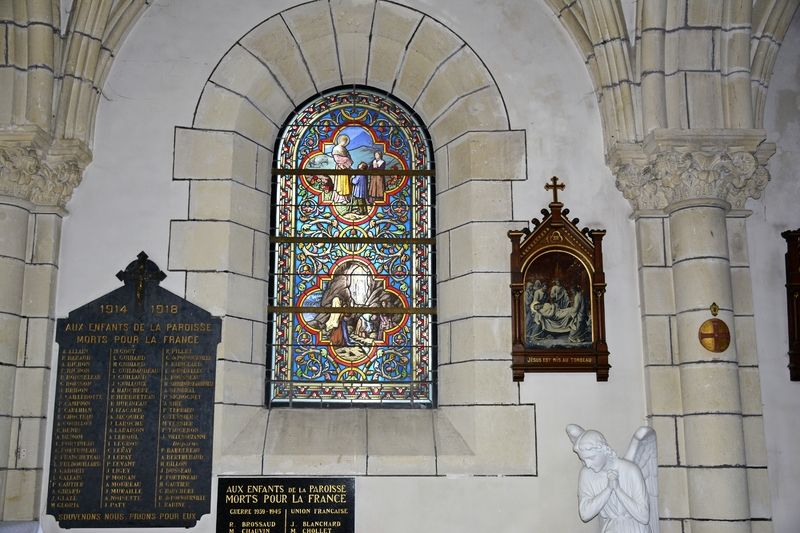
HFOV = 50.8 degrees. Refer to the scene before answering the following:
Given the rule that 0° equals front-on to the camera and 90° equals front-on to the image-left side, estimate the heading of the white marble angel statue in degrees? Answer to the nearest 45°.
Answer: approximately 45°

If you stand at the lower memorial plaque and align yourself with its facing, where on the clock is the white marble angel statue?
The white marble angel statue is roughly at 10 o'clock from the lower memorial plaque.

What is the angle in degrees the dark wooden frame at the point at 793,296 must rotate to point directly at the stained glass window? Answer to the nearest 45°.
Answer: approximately 90° to its right

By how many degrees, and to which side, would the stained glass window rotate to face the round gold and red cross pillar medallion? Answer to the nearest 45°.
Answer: approximately 45° to its left

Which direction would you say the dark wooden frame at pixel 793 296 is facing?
toward the camera

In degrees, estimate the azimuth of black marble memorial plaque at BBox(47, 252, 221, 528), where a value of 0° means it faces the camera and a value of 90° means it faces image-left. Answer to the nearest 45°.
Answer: approximately 0°

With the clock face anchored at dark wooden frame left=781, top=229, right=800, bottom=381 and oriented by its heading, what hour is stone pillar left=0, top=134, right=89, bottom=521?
The stone pillar is roughly at 2 o'clock from the dark wooden frame.

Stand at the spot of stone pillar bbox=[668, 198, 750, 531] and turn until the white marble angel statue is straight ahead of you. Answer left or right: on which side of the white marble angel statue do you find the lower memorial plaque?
right

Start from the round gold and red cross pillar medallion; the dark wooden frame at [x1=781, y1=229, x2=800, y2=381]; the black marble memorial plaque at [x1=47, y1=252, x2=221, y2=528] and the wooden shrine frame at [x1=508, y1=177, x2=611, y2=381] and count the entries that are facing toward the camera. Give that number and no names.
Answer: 4

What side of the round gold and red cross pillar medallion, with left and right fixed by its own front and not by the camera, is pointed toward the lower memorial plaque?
right

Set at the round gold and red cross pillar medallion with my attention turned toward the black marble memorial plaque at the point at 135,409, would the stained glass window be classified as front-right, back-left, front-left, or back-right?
front-right

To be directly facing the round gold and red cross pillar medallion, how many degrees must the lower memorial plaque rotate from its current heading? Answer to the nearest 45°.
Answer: approximately 90° to its left

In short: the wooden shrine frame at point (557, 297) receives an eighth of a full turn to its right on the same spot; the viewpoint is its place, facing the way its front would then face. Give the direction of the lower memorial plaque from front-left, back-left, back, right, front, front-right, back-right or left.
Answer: front-right

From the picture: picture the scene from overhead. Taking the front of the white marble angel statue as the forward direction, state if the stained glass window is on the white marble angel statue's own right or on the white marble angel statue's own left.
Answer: on the white marble angel statue's own right

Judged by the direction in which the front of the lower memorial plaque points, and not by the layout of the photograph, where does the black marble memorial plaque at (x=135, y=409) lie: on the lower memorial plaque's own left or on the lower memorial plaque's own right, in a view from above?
on the lower memorial plaque's own right

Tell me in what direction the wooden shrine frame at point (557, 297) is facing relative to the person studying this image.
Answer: facing the viewer
